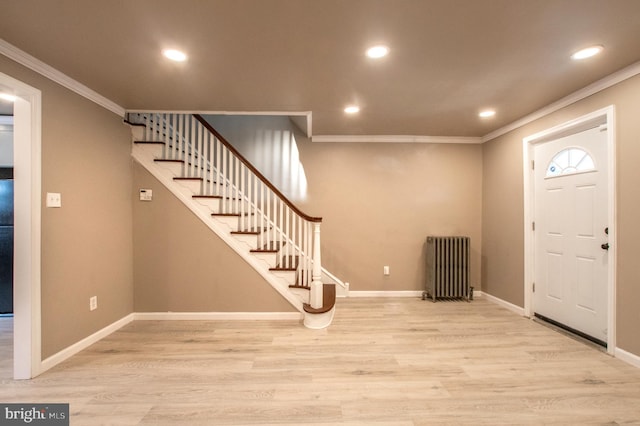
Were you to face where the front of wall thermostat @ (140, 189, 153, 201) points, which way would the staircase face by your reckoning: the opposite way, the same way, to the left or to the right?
to the left

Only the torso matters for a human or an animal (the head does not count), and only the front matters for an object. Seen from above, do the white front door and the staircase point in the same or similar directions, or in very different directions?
very different directions

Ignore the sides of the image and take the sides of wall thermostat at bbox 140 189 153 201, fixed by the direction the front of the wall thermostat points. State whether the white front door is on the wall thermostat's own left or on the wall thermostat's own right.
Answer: on the wall thermostat's own left

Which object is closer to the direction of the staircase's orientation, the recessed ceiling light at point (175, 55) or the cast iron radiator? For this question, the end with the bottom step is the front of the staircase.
the cast iron radiator

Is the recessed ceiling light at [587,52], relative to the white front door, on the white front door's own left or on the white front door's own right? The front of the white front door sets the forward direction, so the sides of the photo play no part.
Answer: on the white front door's own left

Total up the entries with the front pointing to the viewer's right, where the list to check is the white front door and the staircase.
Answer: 1

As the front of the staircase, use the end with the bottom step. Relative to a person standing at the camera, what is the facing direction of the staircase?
facing to the right of the viewer

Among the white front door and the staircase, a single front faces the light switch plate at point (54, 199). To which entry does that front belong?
the white front door

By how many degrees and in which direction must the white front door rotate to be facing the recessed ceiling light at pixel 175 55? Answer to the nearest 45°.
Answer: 0° — it already faces it
